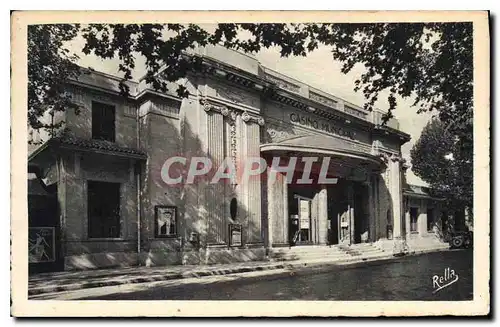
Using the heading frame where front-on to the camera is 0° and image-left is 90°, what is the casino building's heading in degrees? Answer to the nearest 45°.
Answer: approximately 315°

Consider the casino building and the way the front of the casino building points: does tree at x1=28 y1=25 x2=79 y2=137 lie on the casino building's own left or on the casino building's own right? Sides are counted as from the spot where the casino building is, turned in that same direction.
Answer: on the casino building's own right
